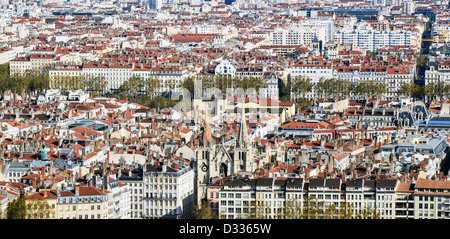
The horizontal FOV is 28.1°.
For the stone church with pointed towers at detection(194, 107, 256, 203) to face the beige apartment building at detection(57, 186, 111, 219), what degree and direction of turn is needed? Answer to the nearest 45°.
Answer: approximately 45° to its right

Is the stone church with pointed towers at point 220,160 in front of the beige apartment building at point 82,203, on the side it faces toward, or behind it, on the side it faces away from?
behind

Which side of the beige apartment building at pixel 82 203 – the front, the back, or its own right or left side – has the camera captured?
front

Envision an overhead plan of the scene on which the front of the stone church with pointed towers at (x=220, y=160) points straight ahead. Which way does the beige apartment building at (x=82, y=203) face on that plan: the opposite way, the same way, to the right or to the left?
the same way

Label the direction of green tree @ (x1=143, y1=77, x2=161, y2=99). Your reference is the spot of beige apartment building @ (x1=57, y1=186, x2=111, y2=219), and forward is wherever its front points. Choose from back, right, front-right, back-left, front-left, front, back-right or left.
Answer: back

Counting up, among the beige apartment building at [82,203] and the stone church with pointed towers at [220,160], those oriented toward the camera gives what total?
2

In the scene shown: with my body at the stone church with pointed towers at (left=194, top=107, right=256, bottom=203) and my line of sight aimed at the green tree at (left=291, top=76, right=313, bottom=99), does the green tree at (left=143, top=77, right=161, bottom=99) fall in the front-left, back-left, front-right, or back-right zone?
front-left

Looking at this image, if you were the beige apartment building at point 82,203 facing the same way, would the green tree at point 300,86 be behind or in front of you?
behind

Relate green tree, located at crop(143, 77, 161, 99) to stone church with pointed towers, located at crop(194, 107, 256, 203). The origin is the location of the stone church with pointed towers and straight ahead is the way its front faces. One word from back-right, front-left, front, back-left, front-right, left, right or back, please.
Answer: back

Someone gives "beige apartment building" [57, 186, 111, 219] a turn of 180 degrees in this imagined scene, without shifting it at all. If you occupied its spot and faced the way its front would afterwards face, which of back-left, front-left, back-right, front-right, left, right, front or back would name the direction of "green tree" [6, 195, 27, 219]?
back-left

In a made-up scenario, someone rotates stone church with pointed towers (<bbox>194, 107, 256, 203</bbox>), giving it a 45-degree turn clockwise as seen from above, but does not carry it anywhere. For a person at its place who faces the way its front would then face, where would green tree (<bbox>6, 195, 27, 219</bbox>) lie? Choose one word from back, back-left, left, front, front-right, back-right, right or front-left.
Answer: front

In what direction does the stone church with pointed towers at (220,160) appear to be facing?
toward the camera

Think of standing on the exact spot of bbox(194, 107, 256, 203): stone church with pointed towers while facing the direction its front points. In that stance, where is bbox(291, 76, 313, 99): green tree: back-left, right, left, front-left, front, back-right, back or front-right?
back
